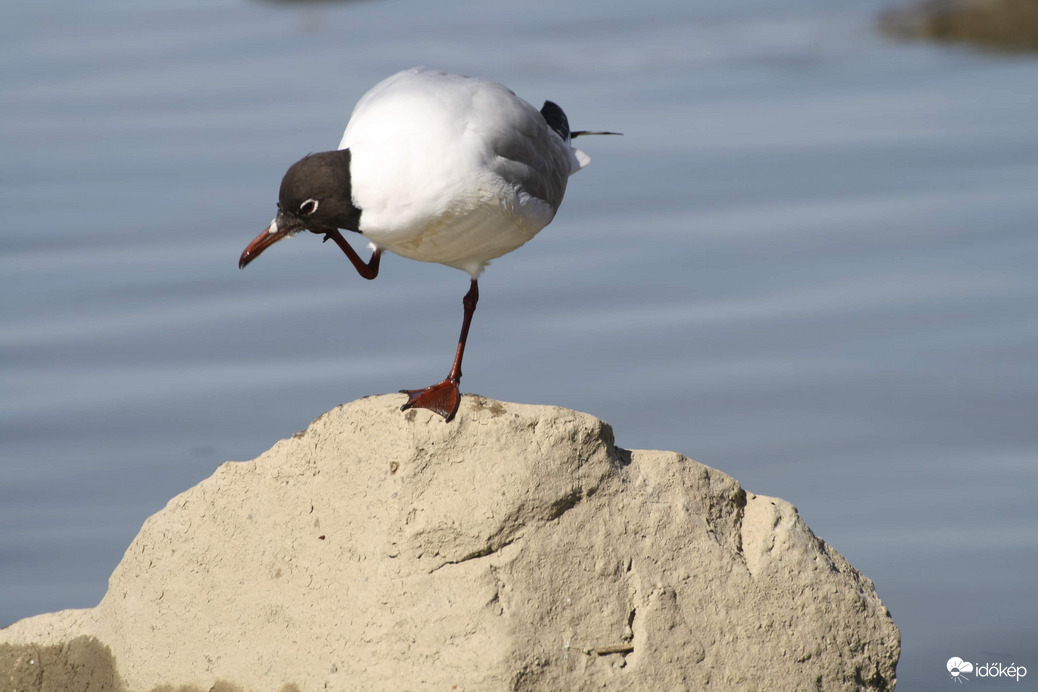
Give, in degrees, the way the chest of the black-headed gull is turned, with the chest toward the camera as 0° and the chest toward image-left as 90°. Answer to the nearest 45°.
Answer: approximately 45°
